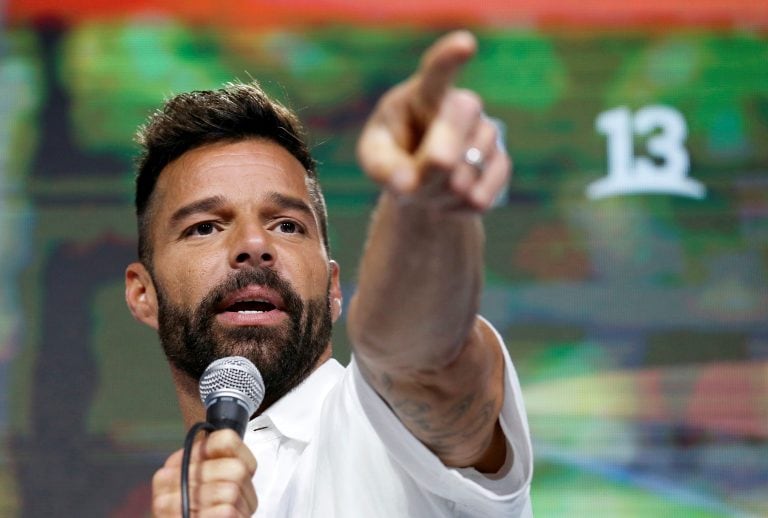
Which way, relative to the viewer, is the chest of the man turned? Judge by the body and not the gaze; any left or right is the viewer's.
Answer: facing the viewer and to the left of the viewer
